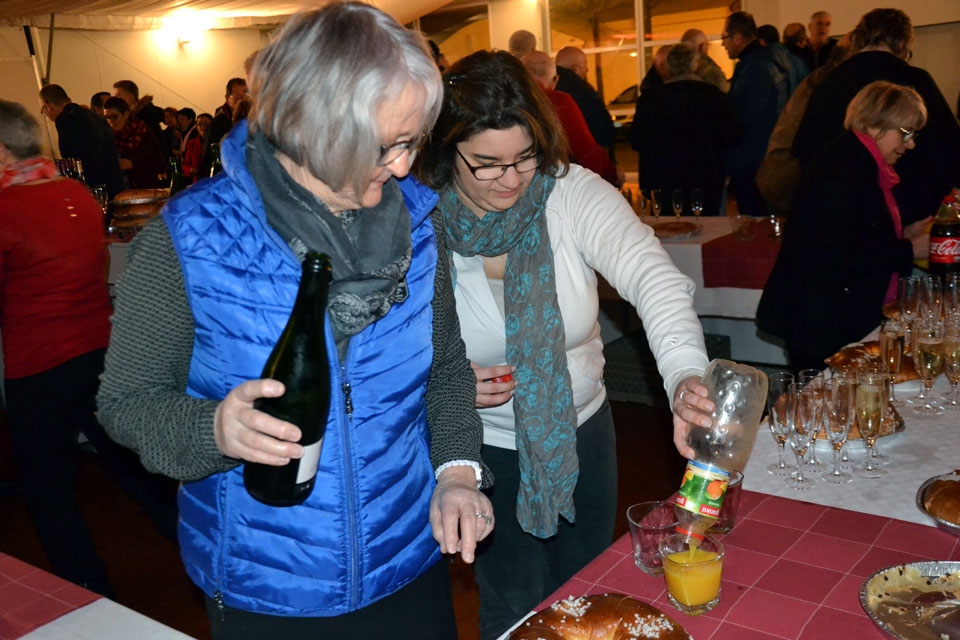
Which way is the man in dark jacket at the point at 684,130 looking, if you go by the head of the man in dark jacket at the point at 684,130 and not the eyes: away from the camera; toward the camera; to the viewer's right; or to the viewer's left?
away from the camera

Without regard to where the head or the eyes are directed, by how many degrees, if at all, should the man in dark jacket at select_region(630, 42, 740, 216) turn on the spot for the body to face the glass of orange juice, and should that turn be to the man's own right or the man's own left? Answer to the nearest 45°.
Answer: approximately 180°

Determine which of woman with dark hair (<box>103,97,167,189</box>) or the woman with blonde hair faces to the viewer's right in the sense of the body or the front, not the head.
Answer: the woman with blonde hair

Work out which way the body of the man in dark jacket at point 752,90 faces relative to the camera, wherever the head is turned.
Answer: to the viewer's left

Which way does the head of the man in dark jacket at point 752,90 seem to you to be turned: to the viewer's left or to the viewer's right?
to the viewer's left

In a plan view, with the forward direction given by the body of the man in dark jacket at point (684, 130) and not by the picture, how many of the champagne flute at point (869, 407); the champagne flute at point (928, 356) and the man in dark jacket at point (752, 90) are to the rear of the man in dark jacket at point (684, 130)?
2

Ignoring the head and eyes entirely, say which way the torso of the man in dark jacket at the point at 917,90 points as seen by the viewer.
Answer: away from the camera

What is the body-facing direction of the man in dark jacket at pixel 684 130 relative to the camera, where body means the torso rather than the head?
away from the camera

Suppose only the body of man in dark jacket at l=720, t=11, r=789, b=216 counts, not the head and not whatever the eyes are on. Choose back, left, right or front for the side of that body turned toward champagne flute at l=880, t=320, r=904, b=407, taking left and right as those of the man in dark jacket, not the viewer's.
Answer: left

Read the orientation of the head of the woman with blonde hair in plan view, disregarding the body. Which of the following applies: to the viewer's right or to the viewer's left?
to the viewer's right

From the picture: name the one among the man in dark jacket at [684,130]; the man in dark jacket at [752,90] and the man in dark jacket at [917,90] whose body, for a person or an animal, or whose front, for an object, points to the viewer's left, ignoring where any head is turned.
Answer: the man in dark jacket at [752,90]

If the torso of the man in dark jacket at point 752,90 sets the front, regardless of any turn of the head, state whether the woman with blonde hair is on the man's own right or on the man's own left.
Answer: on the man's own left

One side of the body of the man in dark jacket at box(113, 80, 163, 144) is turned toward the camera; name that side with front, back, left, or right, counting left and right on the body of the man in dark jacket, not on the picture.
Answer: left

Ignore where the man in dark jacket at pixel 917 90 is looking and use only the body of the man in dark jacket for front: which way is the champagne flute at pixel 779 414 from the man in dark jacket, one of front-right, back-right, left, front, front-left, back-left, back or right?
back
